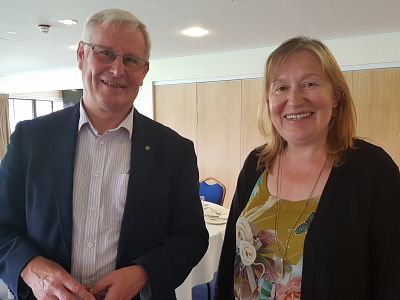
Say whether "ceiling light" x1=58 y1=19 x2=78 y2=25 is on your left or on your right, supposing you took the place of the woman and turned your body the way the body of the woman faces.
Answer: on your right

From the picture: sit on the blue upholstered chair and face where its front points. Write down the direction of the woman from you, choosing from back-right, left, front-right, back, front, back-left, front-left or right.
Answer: front-left

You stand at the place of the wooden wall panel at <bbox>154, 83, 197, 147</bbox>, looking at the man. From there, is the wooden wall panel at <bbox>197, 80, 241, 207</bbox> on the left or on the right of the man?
left

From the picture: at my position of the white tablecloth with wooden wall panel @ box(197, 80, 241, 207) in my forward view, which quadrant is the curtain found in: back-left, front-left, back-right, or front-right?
front-left

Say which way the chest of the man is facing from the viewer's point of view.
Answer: toward the camera

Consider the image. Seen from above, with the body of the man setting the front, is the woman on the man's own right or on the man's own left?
on the man's own left

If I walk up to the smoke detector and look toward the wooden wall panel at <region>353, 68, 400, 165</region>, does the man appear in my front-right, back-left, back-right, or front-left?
front-right

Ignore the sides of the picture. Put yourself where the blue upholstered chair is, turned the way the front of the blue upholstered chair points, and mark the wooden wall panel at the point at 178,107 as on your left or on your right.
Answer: on your right

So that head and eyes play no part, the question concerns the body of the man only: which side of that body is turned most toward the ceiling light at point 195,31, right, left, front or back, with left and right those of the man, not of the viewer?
back
